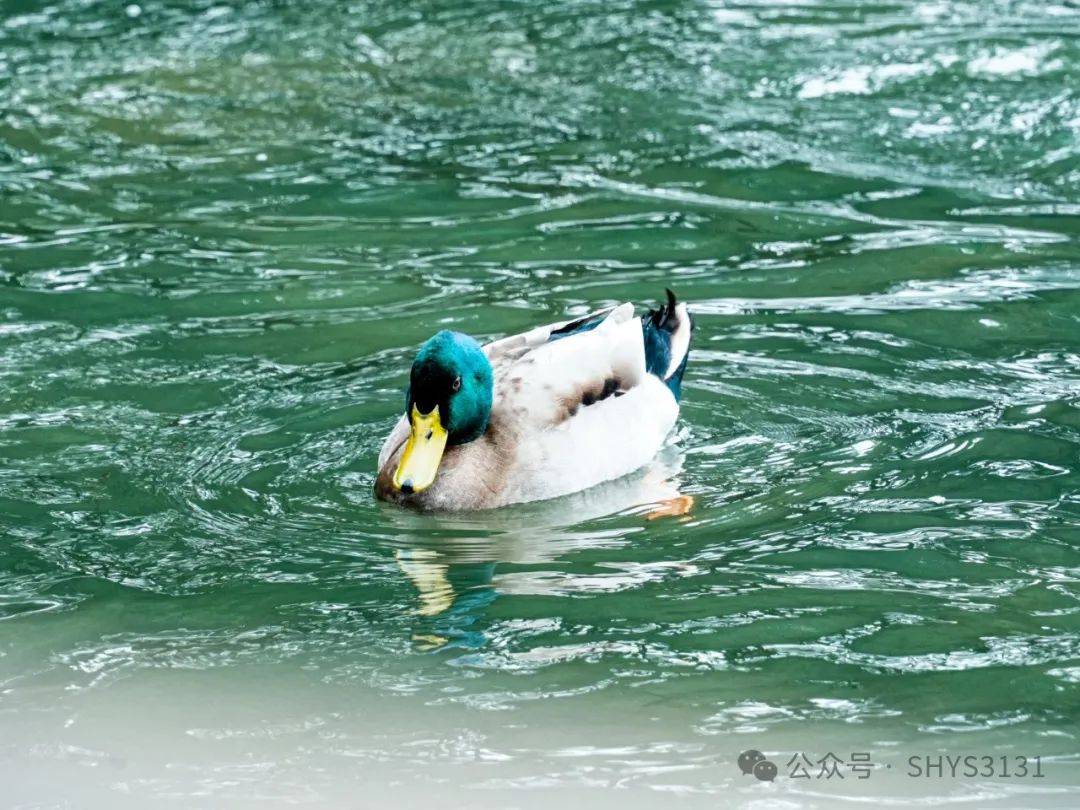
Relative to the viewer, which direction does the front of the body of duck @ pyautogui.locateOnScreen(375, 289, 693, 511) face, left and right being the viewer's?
facing the viewer and to the left of the viewer
